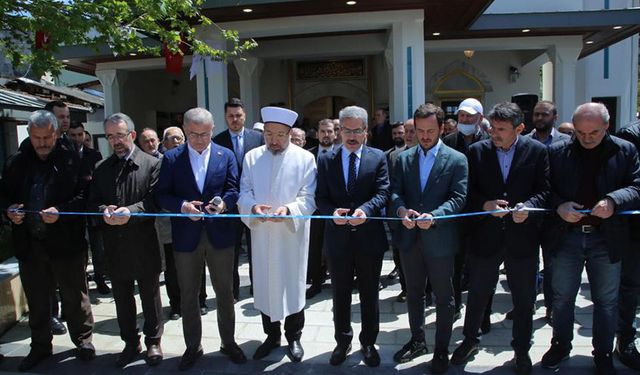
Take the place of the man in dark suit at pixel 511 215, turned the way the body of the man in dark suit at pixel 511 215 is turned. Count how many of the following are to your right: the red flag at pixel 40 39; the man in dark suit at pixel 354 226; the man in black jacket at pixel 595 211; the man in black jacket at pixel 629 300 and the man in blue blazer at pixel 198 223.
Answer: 3

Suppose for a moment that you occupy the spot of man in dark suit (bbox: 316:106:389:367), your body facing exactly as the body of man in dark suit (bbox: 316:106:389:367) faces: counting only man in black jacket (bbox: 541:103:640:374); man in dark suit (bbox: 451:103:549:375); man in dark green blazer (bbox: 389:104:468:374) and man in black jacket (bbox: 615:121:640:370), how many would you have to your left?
4

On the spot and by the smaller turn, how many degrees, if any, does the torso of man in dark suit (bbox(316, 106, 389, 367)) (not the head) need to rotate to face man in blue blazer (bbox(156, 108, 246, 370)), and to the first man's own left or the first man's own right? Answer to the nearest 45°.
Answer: approximately 90° to the first man's own right

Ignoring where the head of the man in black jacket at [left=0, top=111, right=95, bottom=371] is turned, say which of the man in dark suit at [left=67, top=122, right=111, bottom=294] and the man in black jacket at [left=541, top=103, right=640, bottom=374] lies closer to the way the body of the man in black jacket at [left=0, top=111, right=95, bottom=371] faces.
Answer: the man in black jacket

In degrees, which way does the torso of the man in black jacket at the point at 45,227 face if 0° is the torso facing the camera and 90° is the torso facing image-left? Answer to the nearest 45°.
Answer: approximately 0°

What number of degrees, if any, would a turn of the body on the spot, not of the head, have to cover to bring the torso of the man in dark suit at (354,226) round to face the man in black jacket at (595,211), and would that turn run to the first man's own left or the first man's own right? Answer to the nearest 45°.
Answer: approximately 90° to the first man's own left

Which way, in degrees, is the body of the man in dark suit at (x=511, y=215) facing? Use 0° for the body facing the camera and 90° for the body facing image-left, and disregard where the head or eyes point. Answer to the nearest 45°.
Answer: approximately 0°

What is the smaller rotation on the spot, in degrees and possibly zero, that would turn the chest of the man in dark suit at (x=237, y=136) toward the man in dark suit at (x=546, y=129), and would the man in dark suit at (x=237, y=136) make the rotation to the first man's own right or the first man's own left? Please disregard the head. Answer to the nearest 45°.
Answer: approximately 90° to the first man's own left

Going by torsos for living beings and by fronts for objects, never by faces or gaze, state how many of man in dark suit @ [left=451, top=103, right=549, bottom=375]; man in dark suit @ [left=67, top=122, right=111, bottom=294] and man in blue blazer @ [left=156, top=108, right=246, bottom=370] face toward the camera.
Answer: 3
